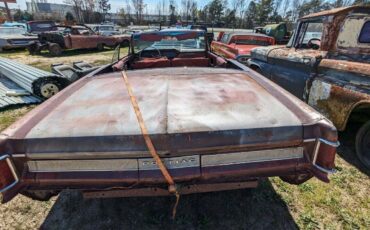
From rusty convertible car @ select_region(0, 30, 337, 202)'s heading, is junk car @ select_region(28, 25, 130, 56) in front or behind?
in front

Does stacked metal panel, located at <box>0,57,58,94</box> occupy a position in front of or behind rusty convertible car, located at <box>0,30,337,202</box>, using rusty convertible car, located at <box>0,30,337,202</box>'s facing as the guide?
in front

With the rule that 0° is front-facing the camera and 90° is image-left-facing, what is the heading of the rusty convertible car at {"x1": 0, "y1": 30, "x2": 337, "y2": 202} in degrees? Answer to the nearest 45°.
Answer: approximately 180°

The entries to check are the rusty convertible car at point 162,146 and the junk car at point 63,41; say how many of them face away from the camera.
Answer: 1

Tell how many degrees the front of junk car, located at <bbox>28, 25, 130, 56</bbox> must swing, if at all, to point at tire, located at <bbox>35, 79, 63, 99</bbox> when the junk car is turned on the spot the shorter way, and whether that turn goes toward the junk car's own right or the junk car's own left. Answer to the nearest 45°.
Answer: approximately 45° to the junk car's own left

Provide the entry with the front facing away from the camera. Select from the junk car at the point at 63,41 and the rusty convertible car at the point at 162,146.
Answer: the rusty convertible car

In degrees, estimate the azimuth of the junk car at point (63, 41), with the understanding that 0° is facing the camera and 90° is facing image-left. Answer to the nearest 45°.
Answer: approximately 45°

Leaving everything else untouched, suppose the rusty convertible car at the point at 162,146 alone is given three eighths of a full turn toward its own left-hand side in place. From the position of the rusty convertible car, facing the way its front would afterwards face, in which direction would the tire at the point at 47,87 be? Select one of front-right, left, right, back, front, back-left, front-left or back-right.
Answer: right

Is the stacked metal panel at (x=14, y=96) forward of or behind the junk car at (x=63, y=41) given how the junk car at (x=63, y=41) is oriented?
forward

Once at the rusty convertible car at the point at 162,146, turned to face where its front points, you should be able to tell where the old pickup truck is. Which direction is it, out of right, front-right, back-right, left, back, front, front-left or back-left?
front-right

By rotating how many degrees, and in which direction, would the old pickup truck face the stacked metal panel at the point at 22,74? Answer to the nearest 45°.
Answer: approximately 45° to its left

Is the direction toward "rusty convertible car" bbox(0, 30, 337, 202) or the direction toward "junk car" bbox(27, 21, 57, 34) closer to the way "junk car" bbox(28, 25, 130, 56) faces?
the rusty convertible car

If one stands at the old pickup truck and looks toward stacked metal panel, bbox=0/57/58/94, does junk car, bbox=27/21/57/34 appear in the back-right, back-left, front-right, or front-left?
front-right
